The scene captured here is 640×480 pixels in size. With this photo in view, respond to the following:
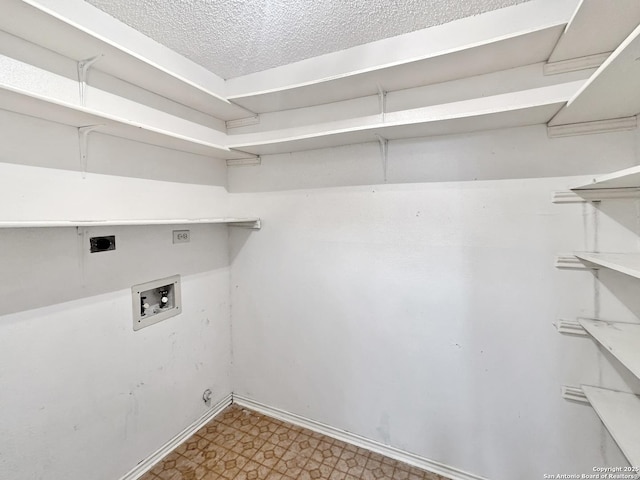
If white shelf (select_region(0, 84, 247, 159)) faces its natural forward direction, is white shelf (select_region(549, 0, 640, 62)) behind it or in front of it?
in front

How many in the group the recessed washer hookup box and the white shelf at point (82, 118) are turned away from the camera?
0

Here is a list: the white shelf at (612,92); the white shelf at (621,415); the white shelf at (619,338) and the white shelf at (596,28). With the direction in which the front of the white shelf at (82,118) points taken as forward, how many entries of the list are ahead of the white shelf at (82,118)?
4

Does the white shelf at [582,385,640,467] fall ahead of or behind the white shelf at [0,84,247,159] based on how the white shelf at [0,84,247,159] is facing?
ahead

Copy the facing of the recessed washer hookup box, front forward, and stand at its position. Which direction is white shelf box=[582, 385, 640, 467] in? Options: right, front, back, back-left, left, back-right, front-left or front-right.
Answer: front

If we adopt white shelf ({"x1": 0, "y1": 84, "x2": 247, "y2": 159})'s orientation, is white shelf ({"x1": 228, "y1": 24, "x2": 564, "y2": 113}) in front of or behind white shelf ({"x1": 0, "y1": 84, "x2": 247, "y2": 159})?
in front

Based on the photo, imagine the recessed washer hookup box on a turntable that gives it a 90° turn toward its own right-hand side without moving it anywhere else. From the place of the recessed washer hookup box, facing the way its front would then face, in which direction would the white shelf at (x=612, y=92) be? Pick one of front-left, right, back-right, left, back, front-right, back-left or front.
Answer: left

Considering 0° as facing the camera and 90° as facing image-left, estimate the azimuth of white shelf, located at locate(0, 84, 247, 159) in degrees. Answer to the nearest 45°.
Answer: approximately 315°

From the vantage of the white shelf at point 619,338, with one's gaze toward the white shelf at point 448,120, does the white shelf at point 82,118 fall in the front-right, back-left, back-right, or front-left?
front-left

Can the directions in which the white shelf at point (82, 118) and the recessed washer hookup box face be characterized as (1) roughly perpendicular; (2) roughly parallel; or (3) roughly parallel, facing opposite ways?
roughly parallel

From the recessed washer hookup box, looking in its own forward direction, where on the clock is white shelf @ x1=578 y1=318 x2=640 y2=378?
The white shelf is roughly at 12 o'clock from the recessed washer hookup box.

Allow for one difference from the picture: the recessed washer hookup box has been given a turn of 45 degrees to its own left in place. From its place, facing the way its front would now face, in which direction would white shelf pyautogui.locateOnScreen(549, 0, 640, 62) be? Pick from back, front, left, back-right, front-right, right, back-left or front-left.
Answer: front-right

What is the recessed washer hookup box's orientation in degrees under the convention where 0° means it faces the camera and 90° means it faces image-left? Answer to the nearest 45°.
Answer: approximately 315°
